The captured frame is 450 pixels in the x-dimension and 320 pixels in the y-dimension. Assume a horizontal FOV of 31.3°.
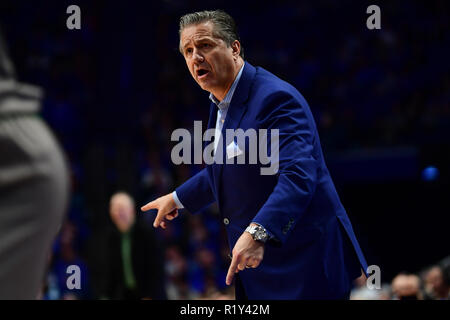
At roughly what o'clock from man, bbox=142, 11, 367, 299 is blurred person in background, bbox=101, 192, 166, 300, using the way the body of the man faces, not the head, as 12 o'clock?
The blurred person in background is roughly at 4 o'clock from the man.

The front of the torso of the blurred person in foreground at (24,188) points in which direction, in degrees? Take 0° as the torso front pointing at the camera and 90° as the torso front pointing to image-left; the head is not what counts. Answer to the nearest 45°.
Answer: approximately 90°

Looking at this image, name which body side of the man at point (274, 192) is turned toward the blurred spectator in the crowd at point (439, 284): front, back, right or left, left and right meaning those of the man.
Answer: back

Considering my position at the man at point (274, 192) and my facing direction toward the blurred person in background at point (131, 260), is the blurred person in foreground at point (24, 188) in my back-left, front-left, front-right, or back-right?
back-left

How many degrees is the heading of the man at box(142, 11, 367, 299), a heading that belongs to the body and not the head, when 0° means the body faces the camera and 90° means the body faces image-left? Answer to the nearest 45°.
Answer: approximately 45°

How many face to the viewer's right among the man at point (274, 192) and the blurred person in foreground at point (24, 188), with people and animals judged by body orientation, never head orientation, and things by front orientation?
0
